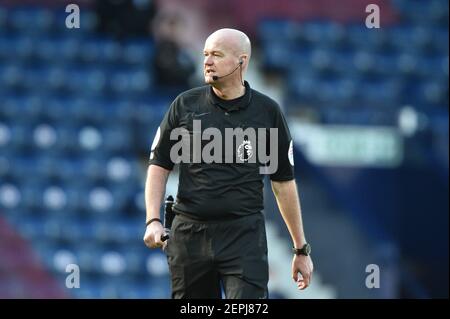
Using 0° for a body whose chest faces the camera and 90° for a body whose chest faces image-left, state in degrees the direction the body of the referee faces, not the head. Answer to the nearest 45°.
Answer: approximately 0°
